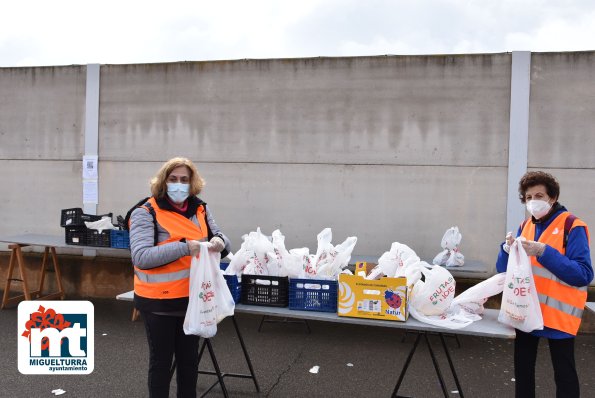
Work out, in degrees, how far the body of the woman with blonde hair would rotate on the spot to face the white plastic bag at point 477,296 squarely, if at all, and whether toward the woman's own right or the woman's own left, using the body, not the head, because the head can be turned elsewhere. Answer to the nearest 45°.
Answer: approximately 45° to the woman's own left

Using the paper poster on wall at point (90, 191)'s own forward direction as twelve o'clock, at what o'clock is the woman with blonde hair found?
The woman with blonde hair is roughly at 12 o'clock from the paper poster on wall.

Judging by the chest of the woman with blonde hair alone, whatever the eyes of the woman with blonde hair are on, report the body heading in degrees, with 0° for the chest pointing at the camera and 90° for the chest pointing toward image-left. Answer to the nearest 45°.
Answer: approximately 315°

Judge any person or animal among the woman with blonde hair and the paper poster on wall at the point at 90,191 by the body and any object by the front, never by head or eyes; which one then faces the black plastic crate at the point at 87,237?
the paper poster on wall

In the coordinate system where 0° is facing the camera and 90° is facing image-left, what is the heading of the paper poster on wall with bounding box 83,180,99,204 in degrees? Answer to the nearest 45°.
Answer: approximately 0°

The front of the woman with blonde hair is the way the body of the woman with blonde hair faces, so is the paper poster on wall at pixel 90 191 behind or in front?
behind

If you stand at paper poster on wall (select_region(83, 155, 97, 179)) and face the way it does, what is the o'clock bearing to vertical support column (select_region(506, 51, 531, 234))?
The vertical support column is roughly at 10 o'clock from the paper poster on wall.

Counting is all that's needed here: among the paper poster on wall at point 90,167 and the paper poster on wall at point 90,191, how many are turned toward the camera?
2
